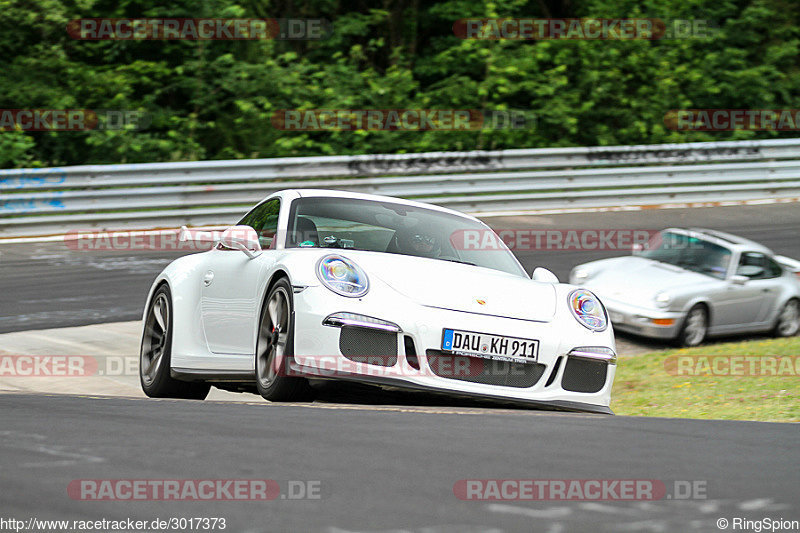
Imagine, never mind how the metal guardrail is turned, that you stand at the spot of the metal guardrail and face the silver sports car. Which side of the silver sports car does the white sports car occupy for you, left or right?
right

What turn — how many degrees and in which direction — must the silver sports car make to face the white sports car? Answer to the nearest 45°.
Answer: approximately 45° to its left

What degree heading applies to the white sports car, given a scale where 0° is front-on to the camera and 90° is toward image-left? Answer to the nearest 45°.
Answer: approximately 315°

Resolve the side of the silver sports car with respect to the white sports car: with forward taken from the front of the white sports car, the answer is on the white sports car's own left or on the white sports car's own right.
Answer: on the white sports car's own left

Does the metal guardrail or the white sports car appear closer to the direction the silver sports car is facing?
the white sports car

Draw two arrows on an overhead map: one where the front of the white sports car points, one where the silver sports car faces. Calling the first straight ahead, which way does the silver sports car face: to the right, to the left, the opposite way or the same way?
to the right

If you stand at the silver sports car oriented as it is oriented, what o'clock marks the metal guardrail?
The metal guardrail is roughly at 3 o'clock from the silver sports car.

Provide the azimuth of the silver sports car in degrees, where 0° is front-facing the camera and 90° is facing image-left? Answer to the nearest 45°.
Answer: approximately 45°
